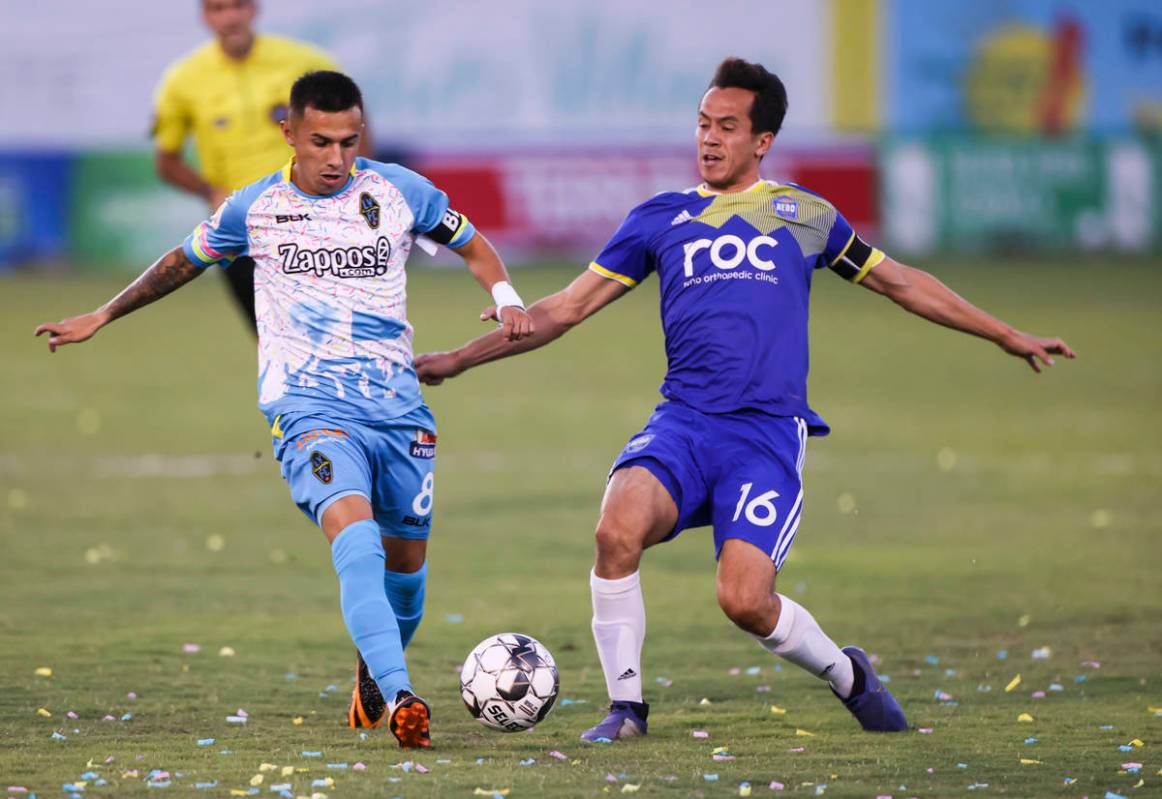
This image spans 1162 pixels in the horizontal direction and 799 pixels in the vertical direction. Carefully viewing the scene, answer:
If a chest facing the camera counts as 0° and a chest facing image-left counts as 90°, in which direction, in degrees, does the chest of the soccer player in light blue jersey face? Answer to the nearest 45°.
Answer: approximately 0°

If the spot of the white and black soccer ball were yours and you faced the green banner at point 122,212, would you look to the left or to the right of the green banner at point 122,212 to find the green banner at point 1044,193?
right

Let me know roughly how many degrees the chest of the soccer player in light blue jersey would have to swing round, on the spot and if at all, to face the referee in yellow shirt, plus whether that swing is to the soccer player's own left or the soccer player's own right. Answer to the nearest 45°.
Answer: approximately 180°

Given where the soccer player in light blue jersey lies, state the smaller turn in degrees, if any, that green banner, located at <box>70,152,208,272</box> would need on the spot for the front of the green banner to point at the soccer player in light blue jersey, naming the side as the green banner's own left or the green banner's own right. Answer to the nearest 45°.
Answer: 0° — it already faces them

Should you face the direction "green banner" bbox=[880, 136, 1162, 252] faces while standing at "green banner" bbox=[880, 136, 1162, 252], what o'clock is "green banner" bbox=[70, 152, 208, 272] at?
"green banner" bbox=[70, 152, 208, 272] is roughly at 2 o'clock from "green banner" bbox=[880, 136, 1162, 252].

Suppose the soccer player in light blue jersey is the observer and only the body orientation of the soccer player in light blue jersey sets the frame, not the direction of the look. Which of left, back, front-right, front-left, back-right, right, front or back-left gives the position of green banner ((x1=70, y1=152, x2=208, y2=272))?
back

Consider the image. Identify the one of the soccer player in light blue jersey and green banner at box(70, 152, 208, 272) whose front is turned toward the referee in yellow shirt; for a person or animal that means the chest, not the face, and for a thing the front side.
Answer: the green banner
